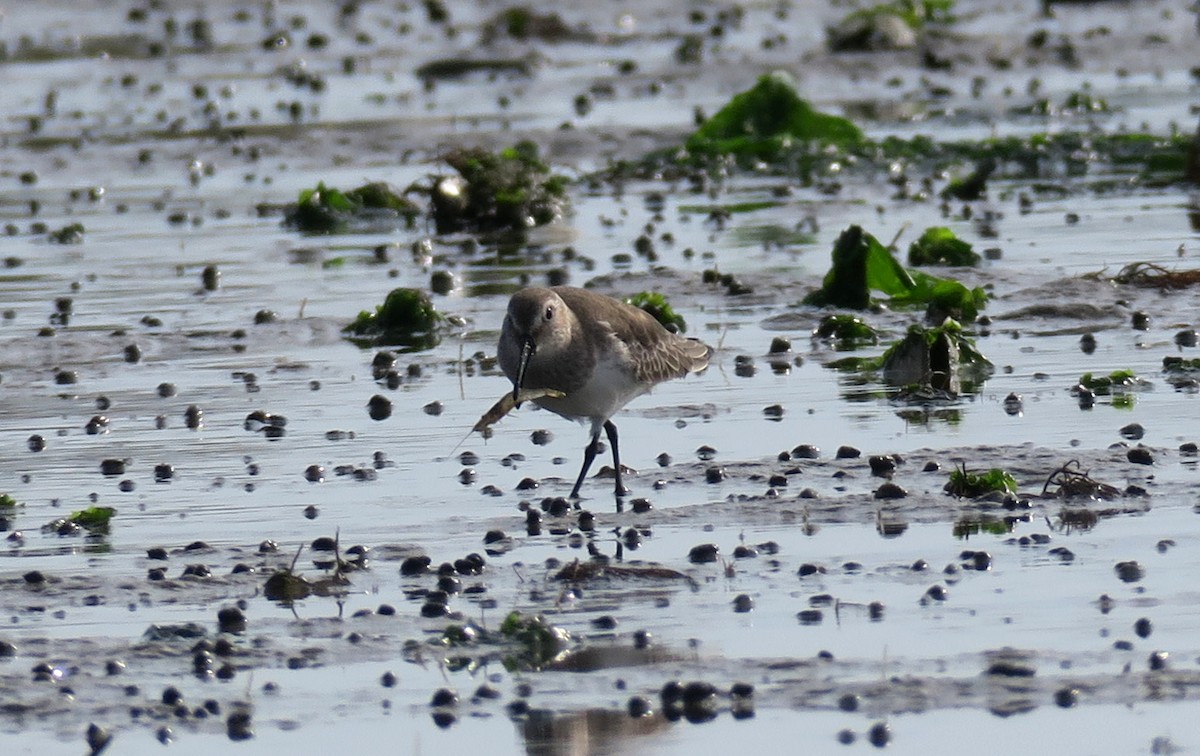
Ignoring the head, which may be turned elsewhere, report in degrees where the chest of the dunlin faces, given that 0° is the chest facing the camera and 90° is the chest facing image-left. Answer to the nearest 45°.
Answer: approximately 45°

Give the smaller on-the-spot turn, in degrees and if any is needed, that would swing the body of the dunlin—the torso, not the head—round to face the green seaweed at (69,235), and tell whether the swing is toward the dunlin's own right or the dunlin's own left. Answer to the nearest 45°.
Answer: approximately 90° to the dunlin's own right

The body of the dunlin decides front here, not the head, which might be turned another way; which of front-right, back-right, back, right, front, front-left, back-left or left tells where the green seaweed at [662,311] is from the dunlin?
back-right

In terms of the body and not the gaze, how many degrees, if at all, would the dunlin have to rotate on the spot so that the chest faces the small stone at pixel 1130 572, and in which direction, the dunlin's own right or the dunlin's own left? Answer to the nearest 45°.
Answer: approximately 90° to the dunlin's own left

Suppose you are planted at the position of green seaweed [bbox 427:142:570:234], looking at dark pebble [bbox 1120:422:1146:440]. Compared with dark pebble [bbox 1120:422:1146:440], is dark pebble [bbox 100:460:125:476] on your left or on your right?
right

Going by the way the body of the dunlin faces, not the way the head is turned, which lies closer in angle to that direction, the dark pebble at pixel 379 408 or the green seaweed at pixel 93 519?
the green seaweed

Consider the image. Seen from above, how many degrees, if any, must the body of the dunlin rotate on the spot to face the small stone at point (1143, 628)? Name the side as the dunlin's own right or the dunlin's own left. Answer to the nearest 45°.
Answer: approximately 90° to the dunlin's own left

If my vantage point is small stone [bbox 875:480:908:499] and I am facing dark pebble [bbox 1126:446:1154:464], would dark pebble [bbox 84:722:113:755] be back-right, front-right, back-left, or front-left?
back-right

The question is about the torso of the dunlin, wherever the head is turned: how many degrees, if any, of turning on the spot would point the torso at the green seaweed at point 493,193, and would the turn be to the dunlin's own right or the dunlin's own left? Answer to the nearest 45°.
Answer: approximately 135° to the dunlin's own right

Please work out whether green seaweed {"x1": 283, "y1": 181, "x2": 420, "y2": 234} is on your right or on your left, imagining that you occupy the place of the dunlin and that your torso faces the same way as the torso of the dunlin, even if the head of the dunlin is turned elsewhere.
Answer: on your right
